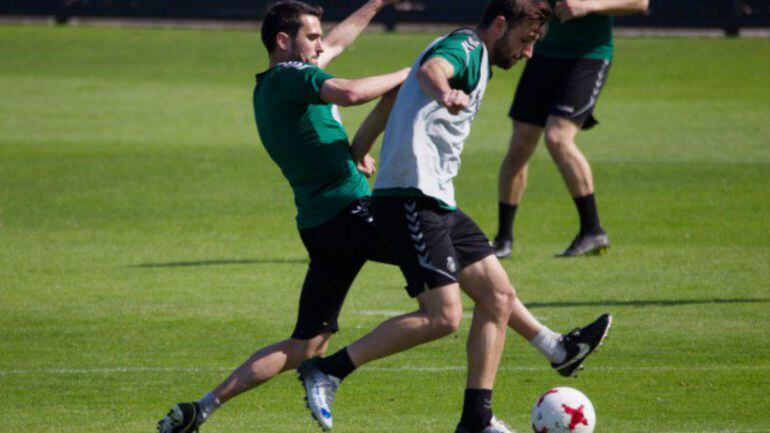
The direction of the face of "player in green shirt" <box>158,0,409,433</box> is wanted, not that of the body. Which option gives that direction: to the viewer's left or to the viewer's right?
to the viewer's right

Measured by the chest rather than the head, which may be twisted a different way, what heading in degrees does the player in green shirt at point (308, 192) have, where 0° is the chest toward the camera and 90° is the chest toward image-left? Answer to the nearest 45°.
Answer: approximately 270°

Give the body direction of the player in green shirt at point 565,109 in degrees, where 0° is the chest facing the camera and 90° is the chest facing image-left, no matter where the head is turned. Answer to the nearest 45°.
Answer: approximately 45°

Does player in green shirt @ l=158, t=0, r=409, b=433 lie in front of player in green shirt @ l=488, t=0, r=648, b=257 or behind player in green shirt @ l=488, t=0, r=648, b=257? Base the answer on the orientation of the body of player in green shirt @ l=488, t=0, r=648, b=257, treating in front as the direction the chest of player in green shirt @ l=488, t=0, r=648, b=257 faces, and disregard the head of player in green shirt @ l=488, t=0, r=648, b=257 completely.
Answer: in front

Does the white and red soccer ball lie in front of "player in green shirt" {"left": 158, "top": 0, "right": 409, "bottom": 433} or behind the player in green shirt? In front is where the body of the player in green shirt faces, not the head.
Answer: in front

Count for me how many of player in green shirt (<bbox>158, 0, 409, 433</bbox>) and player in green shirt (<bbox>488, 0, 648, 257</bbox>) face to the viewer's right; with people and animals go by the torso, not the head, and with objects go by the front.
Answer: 1

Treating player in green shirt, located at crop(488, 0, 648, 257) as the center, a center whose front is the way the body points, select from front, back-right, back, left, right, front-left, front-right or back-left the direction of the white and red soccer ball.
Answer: front-left

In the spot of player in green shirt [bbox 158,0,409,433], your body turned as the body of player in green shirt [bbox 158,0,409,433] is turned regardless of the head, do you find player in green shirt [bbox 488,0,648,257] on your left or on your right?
on your left

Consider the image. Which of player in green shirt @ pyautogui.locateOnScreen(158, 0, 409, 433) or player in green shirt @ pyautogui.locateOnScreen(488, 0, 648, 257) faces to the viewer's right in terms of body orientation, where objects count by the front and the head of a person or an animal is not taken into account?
player in green shirt @ pyautogui.locateOnScreen(158, 0, 409, 433)
